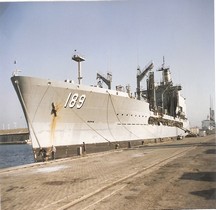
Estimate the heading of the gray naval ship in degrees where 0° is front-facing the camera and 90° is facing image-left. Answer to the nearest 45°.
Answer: approximately 45°
